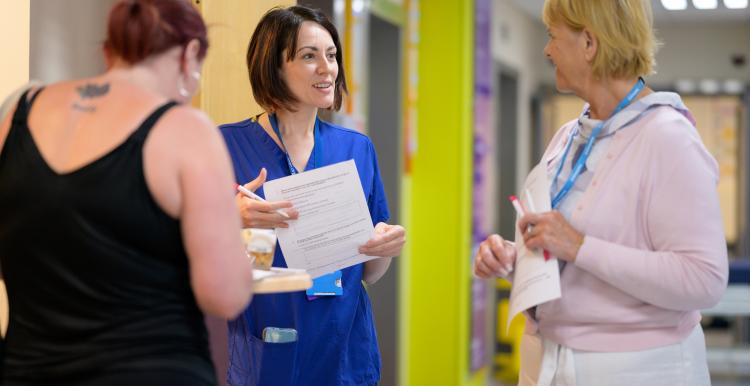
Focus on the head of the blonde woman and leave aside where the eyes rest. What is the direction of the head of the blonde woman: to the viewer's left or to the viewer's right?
to the viewer's left

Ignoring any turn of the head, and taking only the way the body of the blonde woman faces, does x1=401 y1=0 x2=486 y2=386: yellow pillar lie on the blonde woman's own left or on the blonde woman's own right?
on the blonde woman's own right

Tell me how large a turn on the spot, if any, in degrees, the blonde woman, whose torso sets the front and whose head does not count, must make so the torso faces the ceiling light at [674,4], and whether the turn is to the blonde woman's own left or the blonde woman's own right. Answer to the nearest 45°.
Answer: approximately 135° to the blonde woman's own right

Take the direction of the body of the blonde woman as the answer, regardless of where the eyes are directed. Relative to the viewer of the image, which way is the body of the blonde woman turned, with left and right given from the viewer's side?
facing the viewer and to the left of the viewer

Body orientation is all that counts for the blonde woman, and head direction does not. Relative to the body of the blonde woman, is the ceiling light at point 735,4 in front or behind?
behind

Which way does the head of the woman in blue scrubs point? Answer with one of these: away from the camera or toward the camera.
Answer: toward the camera

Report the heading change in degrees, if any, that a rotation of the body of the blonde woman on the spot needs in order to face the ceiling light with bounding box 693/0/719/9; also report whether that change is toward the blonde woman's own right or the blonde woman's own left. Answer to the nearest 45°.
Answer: approximately 135° to the blonde woman's own right
